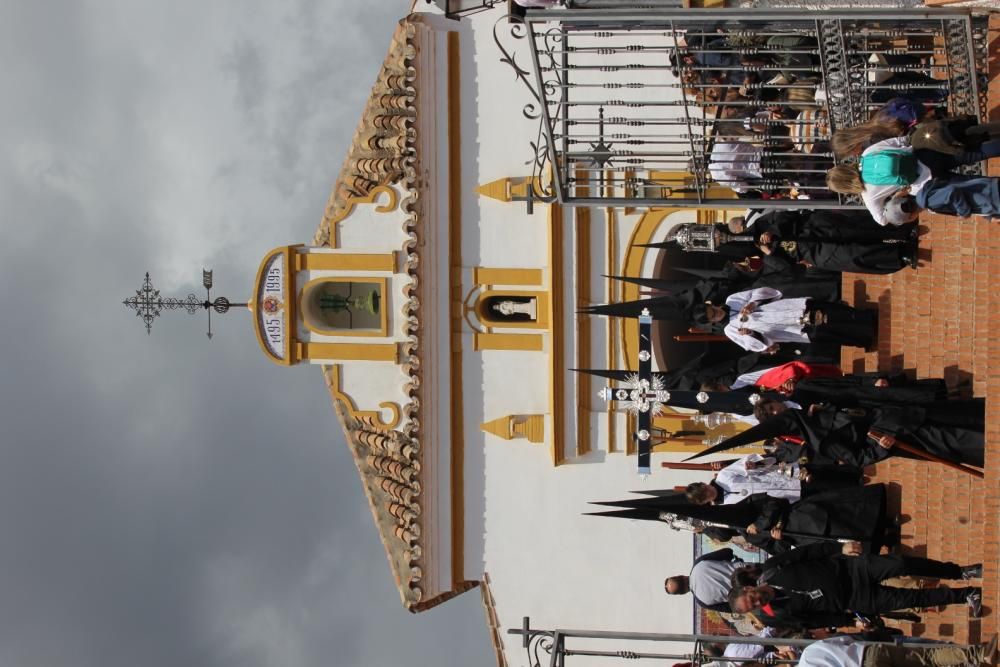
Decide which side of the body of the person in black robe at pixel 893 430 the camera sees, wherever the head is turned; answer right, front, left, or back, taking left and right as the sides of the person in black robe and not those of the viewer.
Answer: front

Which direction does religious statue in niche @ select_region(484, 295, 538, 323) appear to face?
toward the camera

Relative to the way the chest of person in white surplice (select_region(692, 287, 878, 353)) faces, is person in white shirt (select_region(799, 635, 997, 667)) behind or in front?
in front

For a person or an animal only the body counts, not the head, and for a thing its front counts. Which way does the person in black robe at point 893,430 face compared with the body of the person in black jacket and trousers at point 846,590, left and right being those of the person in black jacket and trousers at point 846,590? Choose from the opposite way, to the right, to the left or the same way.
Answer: the same way

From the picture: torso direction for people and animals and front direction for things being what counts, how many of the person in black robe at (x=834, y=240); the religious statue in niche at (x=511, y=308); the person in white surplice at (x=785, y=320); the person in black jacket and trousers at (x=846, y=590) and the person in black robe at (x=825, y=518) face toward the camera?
5
